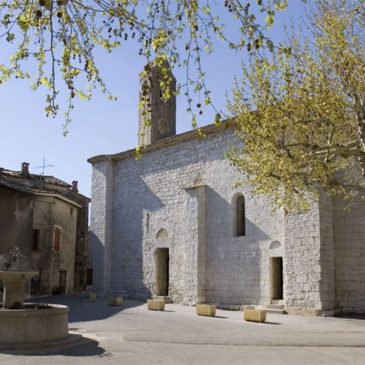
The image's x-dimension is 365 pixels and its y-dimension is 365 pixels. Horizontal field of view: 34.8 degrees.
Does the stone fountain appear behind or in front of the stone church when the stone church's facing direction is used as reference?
in front

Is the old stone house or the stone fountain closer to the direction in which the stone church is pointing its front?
the stone fountain

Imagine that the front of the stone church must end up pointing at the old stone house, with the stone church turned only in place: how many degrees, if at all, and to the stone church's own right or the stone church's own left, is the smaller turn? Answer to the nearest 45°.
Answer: approximately 90° to the stone church's own right

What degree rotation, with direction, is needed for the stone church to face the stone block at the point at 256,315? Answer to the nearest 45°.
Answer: approximately 45° to its left

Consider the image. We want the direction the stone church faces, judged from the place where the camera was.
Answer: facing the viewer and to the left of the viewer

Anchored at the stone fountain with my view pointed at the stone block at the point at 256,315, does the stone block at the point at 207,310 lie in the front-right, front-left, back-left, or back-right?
front-left
